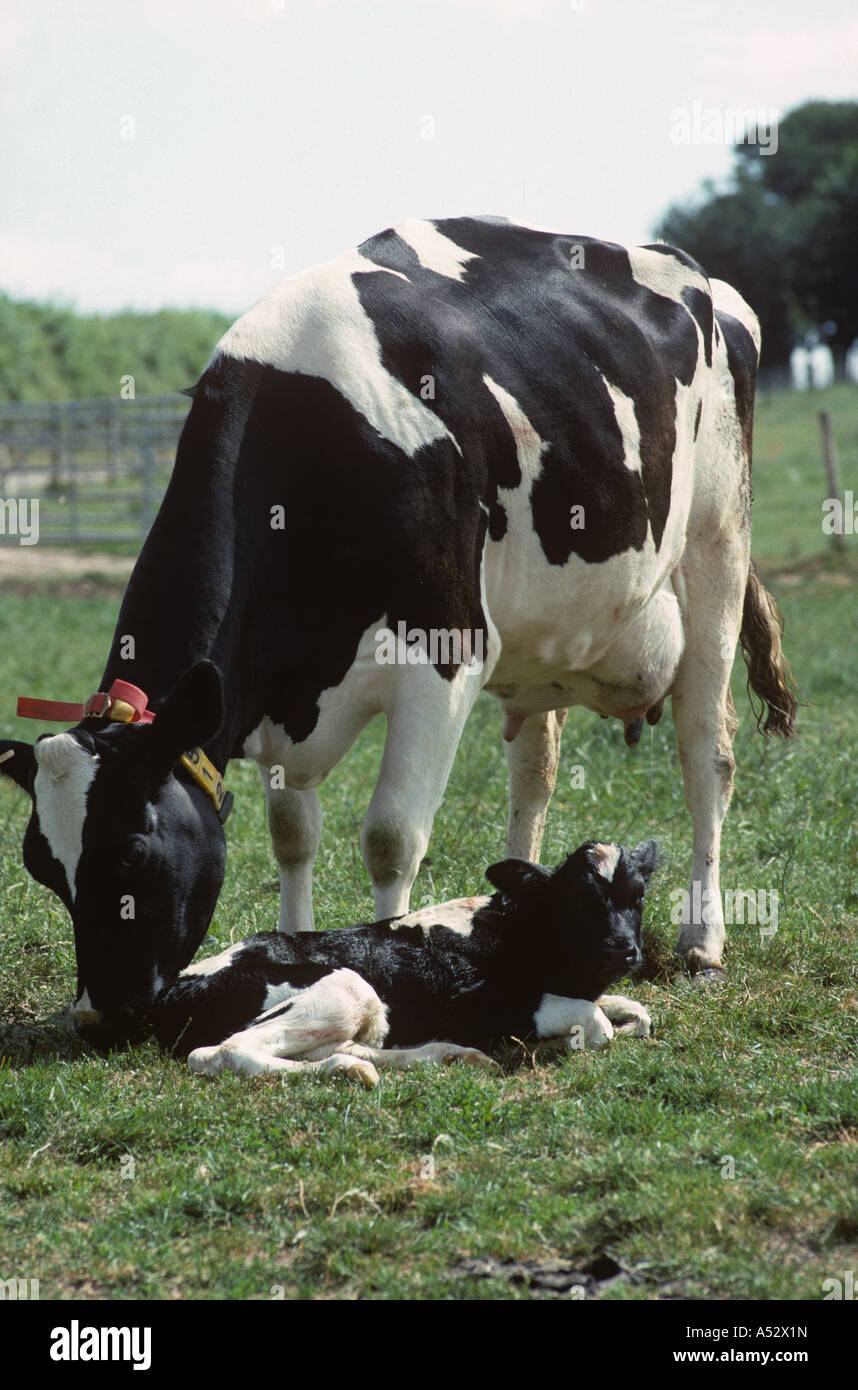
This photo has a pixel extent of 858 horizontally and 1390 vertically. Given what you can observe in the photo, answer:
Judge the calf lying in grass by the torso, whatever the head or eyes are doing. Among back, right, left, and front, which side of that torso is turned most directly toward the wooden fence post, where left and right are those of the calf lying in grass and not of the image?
left

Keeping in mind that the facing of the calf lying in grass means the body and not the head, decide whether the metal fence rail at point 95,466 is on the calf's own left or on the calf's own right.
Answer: on the calf's own left

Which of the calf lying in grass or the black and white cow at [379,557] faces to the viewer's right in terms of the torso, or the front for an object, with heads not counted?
the calf lying in grass

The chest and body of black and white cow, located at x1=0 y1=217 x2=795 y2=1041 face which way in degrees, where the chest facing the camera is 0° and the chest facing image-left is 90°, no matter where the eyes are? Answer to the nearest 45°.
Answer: approximately 45°

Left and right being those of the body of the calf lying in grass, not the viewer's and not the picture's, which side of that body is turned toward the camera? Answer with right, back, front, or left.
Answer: right

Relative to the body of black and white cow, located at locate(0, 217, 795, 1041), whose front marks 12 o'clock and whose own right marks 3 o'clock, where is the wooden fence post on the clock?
The wooden fence post is roughly at 5 o'clock from the black and white cow.

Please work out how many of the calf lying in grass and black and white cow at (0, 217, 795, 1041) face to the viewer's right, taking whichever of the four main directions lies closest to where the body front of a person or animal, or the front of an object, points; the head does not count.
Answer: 1

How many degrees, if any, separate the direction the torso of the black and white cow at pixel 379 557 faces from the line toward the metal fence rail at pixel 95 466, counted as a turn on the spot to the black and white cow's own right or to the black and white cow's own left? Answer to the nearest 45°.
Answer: approximately 135° to the black and white cow's own right
